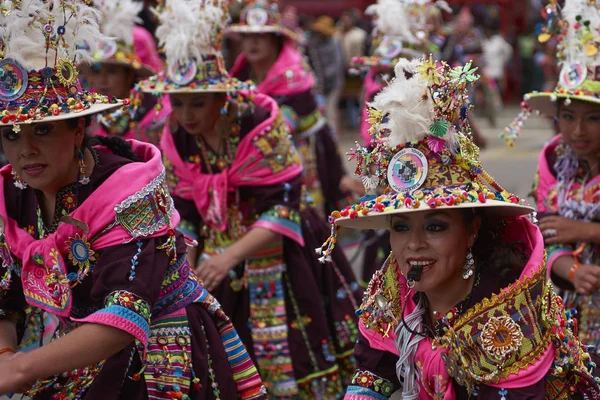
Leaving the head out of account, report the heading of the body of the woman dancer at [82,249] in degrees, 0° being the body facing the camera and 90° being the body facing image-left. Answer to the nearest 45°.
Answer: approximately 45°

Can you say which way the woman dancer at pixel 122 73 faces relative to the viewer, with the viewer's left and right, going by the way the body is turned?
facing the viewer and to the left of the viewer

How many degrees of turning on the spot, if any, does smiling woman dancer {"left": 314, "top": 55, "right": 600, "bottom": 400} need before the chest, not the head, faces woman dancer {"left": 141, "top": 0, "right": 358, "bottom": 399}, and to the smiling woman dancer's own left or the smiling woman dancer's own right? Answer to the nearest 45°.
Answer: approximately 90° to the smiling woman dancer's own right

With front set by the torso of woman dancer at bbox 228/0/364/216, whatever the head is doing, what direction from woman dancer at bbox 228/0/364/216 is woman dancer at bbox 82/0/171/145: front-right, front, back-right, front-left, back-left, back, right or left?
front

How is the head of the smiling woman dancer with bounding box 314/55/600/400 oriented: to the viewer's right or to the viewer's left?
to the viewer's left

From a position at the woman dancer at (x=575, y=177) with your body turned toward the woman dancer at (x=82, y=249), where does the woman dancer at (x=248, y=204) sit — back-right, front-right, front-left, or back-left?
front-right

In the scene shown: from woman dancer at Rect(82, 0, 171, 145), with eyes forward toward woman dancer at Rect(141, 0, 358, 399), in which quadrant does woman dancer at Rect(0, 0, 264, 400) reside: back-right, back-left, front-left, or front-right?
front-right

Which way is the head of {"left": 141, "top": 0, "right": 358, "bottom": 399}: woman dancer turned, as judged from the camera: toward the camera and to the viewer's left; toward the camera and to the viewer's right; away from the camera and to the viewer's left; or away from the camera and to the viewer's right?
toward the camera and to the viewer's left

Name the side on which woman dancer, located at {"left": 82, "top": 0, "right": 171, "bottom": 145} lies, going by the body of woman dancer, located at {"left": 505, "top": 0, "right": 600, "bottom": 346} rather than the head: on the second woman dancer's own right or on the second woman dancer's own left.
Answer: on the second woman dancer's own right

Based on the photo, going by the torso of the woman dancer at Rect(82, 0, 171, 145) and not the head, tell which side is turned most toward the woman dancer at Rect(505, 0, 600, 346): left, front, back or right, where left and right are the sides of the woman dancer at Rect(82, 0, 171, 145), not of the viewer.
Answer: left

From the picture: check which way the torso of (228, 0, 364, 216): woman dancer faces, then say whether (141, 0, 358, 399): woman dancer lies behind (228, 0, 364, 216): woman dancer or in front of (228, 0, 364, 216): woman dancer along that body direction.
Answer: in front

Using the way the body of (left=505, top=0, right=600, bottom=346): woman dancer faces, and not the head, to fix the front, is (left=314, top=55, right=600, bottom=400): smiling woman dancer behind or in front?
in front

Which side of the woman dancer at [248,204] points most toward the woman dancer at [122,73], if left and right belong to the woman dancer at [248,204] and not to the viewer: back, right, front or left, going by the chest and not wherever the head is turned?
right

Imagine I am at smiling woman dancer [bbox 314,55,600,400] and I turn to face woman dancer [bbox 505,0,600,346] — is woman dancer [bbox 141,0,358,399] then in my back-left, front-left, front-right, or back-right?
front-left
